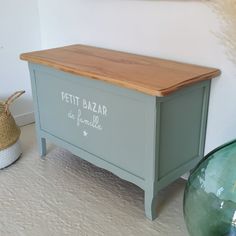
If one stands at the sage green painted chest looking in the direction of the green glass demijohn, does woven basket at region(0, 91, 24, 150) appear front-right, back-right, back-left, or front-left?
back-right

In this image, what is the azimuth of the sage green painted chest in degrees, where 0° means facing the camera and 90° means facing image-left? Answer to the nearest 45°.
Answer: approximately 45°

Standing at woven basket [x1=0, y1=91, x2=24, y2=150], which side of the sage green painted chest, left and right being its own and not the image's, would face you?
right

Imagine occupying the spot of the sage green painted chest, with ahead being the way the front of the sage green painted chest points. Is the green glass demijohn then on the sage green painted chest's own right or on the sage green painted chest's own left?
on the sage green painted chest's own left
